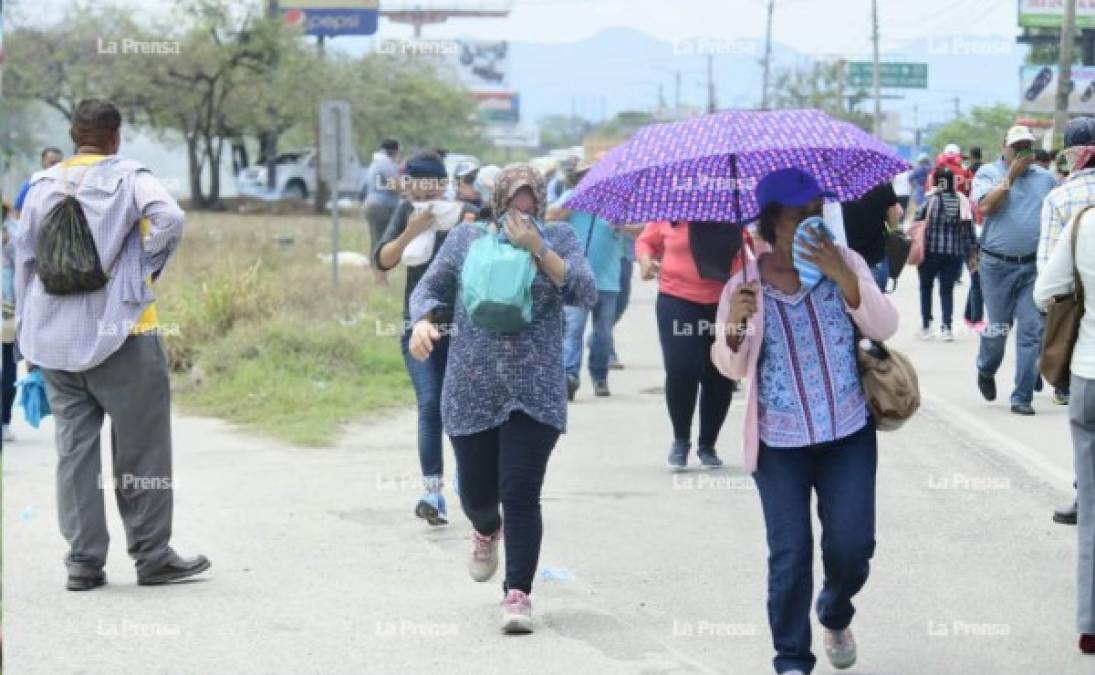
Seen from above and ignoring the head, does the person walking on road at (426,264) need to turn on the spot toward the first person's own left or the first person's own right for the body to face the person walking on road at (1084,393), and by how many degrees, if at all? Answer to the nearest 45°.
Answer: approximately 45° to the first person's own left

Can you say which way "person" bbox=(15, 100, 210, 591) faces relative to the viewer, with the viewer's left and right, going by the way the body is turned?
facing away from the viewer and to the right of the viewer

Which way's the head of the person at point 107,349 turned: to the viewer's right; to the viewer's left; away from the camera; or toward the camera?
away from the camera

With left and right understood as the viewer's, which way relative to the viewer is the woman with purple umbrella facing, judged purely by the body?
facing the viewer

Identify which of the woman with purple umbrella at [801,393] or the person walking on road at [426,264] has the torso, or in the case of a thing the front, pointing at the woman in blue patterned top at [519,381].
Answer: the person walking on road

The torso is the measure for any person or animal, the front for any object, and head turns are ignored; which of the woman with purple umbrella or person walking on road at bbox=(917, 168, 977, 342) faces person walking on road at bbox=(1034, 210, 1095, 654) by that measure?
person walking on road at bbox=(917, 168, 977, 342)

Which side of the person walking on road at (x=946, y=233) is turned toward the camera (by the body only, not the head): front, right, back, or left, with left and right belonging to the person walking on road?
front
